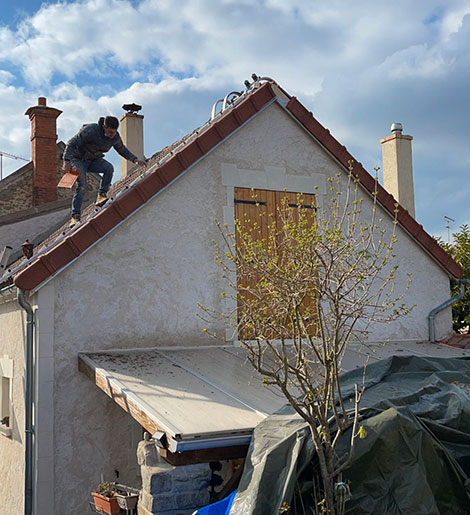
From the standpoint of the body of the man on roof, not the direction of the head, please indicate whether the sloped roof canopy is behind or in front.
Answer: in front

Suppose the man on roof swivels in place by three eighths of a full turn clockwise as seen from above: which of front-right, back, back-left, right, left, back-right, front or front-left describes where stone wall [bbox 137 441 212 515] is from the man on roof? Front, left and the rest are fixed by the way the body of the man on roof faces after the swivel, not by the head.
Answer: left

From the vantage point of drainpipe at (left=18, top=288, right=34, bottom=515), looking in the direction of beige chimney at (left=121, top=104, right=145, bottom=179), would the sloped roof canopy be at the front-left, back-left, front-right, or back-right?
back-right

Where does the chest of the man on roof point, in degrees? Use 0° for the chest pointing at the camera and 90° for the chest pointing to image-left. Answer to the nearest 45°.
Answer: approximately 315°

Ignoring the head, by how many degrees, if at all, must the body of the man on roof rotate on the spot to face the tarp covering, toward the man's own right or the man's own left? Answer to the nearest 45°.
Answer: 0° — they already face it

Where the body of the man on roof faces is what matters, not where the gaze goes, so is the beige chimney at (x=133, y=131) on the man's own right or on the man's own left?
on the man's own left

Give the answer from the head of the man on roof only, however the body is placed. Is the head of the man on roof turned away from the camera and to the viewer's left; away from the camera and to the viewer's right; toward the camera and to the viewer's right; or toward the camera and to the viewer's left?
toward the camera and to the viewer's right
